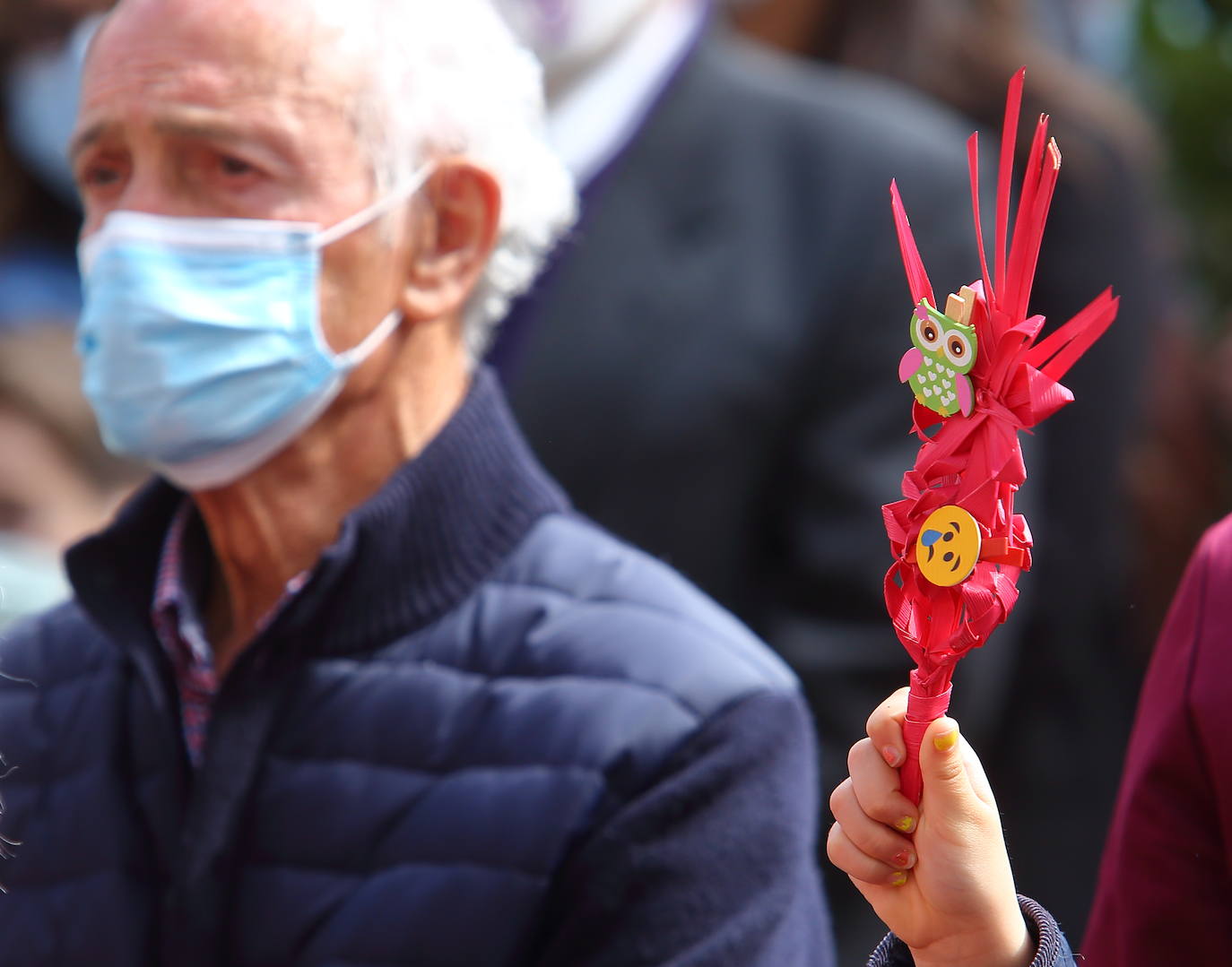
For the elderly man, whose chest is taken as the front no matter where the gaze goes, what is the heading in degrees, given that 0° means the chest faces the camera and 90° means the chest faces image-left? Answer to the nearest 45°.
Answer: approximately 45°

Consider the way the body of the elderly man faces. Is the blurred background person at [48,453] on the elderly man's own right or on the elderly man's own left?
on the elderly man's own right

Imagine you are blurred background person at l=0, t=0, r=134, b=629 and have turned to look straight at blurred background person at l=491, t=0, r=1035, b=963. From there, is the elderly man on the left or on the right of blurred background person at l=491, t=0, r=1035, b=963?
right

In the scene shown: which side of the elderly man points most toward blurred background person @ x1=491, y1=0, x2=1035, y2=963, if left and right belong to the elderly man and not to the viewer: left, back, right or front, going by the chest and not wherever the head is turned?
back

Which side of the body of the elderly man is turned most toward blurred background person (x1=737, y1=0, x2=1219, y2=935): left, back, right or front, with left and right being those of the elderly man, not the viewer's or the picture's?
back

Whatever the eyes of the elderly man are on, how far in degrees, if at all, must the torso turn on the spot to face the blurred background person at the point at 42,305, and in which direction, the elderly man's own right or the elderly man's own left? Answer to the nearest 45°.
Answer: approximately 90° to the elderly man's own right

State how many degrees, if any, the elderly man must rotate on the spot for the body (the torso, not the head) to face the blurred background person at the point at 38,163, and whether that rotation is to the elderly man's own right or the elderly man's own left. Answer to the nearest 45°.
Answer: approximately 90° to the elderly man's own right
